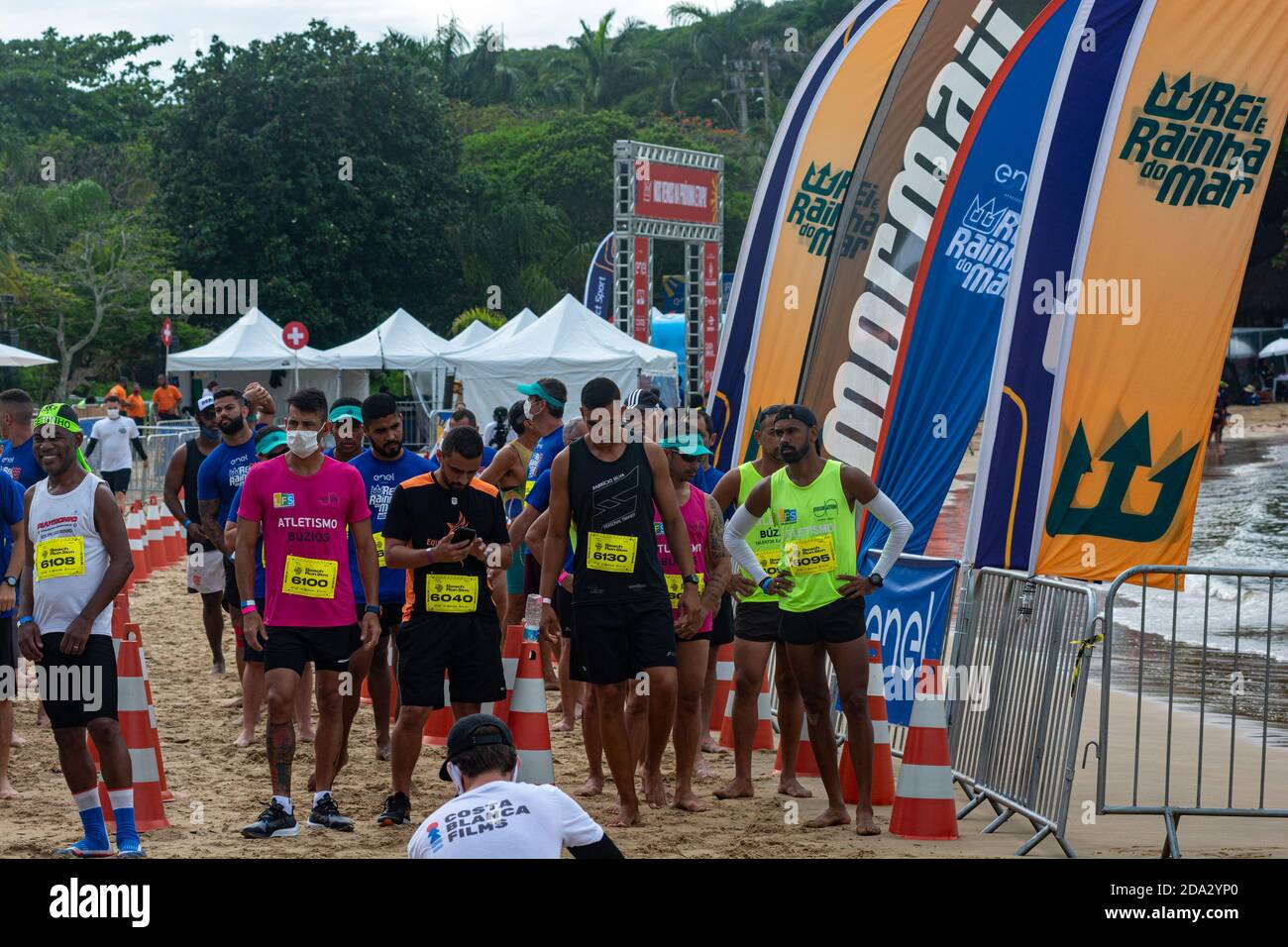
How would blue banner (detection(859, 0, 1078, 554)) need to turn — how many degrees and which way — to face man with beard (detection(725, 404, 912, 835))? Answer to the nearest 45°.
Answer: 0° — it already faces them

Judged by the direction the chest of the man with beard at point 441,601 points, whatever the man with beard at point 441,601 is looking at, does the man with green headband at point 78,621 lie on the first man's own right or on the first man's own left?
on the first man's own right

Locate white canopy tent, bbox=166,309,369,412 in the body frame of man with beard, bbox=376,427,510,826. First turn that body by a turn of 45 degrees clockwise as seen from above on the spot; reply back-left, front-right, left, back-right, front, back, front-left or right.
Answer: back-right

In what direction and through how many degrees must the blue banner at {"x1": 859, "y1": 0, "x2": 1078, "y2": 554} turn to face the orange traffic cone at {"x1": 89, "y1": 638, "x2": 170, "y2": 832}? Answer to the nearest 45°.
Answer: approximately 45° to its right

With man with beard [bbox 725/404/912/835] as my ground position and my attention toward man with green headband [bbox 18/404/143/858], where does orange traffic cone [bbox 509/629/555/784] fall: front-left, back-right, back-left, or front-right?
front-right

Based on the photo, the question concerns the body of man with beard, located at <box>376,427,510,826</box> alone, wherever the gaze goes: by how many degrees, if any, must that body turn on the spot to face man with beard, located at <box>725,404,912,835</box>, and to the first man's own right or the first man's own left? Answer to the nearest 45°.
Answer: approximately 90° to the first man's own left

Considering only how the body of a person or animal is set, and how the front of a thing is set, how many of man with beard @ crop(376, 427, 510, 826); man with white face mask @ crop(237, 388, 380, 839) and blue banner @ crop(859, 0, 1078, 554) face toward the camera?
3

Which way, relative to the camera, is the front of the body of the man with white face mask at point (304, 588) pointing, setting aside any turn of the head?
toward the camera

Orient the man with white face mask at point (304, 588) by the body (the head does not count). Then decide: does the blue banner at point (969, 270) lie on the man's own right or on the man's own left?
on the man's own left

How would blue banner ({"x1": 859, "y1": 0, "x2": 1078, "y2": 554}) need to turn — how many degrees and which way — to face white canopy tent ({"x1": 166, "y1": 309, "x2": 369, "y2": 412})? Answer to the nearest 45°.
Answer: approximately 135° to its right

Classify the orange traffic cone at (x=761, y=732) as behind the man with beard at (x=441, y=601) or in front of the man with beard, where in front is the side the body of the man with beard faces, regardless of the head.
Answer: behind

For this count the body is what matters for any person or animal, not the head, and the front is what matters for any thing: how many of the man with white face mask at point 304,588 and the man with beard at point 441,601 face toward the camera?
2

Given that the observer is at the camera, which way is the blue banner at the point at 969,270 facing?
facing the viewer

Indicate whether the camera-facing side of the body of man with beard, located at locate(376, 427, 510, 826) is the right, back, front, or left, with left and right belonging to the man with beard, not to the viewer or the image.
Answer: front
